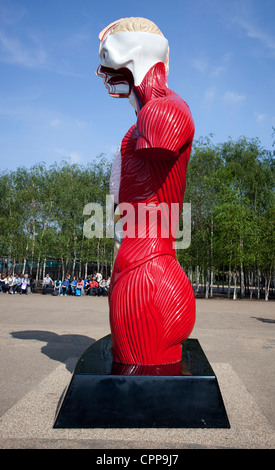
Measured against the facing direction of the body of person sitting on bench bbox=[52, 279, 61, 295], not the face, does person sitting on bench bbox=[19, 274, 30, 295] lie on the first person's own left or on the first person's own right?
on the first person's own right

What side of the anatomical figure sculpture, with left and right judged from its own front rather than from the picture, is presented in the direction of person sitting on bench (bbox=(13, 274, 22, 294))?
right

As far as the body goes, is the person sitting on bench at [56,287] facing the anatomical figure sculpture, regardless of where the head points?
yes

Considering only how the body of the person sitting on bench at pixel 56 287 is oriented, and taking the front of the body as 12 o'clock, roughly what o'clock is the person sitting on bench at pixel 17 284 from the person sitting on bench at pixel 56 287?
the person sitting on bench at pixel 17 284 is roughly at 4 o'clock from the person sitting on bench at pixel 56 287.

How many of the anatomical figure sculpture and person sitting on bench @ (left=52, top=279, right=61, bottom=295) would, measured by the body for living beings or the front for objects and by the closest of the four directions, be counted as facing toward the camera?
1

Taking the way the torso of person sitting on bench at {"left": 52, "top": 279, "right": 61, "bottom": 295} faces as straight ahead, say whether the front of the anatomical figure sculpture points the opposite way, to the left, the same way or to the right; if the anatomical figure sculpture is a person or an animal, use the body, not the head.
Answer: to the right

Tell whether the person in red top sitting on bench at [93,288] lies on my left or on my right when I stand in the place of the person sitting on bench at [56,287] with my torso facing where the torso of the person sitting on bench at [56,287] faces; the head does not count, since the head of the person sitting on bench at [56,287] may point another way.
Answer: on my left

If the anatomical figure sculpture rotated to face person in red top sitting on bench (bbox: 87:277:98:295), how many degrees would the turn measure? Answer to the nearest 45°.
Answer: approximately 90° to its right

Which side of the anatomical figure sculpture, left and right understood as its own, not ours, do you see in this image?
left

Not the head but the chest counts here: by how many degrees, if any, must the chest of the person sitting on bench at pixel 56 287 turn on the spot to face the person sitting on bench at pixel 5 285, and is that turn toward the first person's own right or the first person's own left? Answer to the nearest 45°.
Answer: approximately 135° to the first person's own right

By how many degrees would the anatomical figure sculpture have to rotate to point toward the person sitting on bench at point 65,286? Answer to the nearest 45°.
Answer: approximately 90° to its right

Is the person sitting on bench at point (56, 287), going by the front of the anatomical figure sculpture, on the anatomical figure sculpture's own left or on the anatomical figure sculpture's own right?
on the anatomical figure sculpture's own right
